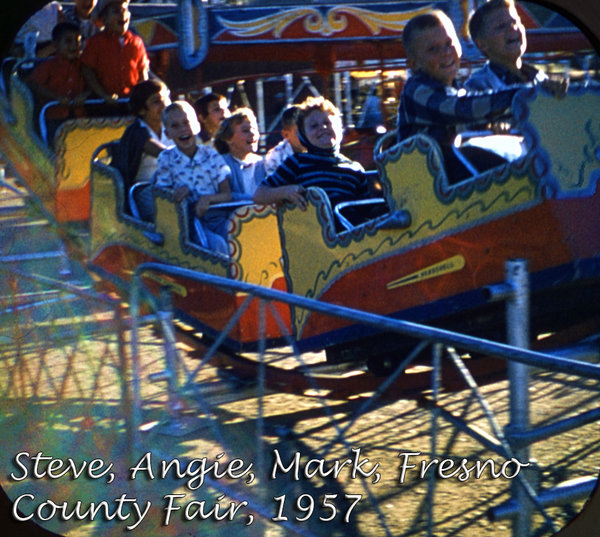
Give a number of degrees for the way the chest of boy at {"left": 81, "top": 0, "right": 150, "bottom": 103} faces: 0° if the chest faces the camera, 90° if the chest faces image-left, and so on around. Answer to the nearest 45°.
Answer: approximately 315°

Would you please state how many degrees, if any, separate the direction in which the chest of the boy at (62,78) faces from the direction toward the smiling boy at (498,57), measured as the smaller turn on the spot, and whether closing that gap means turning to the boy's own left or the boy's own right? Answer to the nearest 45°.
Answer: approximately 45° to the boy's own left
